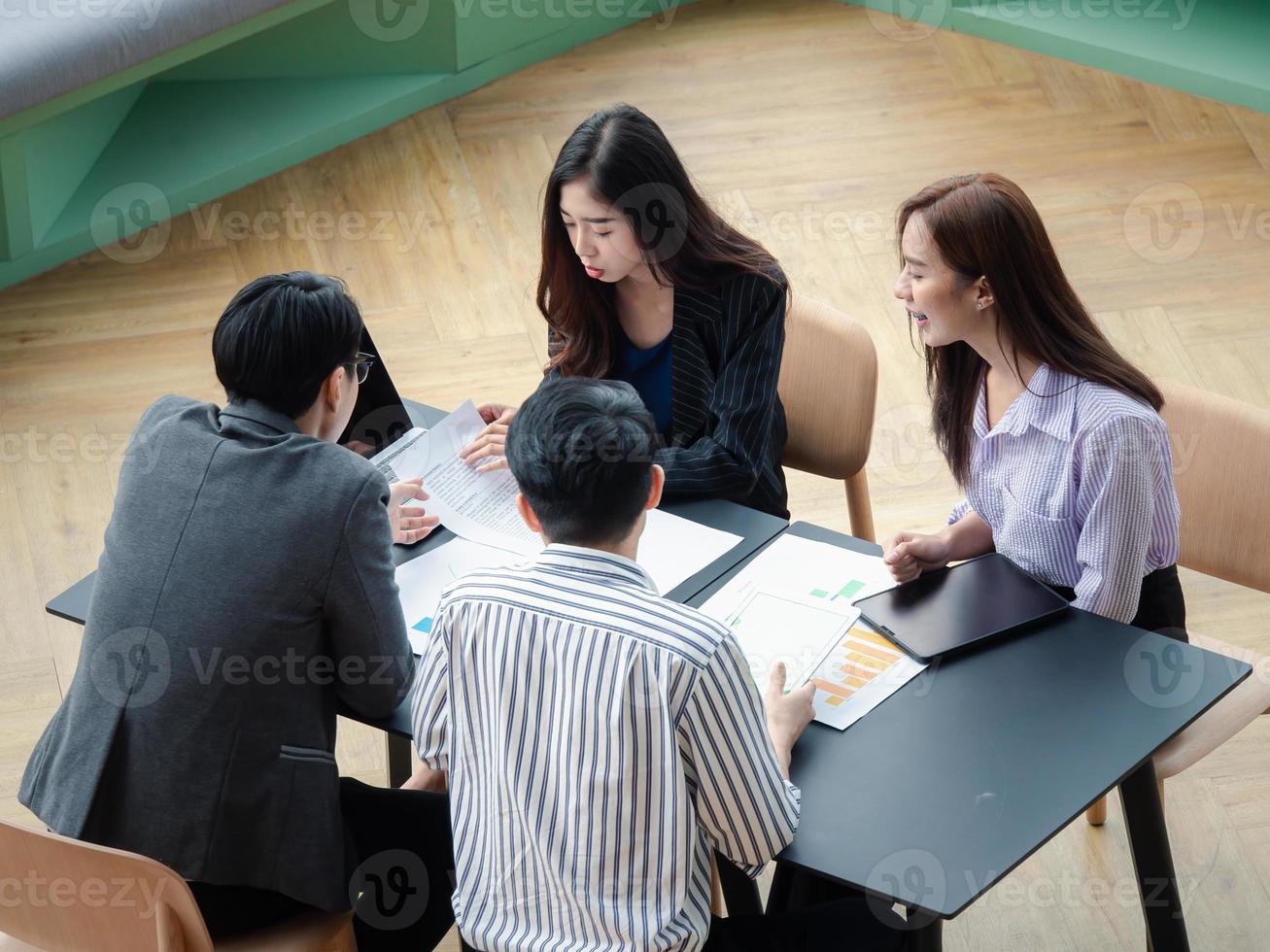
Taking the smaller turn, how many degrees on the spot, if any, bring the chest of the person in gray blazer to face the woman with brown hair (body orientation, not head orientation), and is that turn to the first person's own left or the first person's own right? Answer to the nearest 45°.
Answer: approximately 45° to the first person's own right

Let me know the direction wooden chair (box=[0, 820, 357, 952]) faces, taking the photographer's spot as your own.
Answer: facing away from the viewer and to the right of the viewer

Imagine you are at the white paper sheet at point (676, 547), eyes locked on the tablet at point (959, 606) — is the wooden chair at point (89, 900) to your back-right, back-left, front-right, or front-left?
back-right

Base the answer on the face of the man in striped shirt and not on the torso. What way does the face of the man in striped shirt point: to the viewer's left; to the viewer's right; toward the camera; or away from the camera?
away from the camera

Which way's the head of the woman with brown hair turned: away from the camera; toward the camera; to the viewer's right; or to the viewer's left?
to the viewer's left

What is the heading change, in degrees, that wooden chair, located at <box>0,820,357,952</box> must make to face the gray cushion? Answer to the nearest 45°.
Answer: approximately 45° to its left

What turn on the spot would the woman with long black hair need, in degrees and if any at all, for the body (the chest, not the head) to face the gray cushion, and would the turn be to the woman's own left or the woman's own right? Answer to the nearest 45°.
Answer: approximately 90° to the woman's own right
